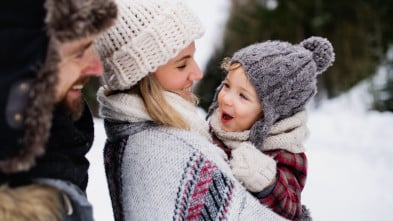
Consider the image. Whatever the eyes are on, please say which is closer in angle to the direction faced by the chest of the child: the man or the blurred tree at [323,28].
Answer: the man

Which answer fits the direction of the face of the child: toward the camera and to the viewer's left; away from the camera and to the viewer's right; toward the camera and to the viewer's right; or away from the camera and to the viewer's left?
toward the camera and to the viewer's left

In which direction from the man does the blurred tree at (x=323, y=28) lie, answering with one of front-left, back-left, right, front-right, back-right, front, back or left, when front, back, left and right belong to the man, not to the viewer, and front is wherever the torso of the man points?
front-left

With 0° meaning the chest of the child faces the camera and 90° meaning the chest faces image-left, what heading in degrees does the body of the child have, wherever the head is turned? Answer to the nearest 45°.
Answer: approximately 45°

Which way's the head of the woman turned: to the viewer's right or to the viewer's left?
to the viewer's right

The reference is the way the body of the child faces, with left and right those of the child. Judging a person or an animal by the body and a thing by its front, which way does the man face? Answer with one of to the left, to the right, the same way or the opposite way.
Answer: the opposite way

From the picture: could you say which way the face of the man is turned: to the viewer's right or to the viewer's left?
to the viewer's right

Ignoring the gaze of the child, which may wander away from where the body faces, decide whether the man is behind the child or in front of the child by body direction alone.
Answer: in front

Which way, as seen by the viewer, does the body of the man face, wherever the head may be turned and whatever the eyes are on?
to the viewer's right
